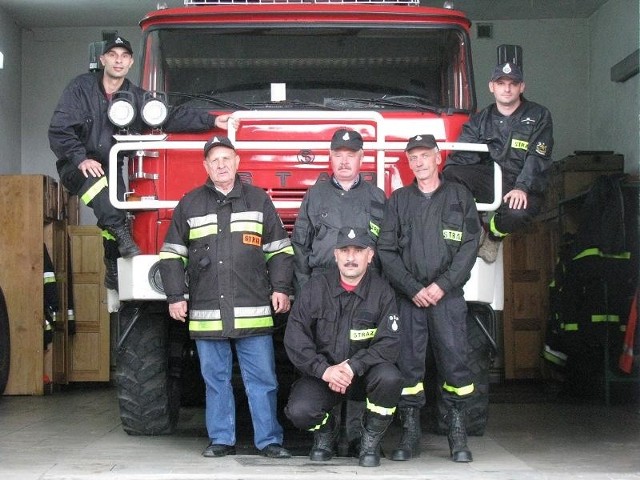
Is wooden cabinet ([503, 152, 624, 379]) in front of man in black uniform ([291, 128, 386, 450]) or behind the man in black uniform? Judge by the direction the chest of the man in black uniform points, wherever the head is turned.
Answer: behind

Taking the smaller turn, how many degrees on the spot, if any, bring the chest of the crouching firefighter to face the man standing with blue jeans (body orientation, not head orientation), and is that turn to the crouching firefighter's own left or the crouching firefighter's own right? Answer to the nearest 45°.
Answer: approximately 90° to the crouching firefighter's own right

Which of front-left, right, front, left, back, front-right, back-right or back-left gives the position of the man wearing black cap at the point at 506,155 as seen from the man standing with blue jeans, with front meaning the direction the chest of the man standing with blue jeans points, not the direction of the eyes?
left

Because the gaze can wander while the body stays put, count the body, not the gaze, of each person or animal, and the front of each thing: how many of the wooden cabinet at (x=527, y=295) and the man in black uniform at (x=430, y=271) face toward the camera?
2

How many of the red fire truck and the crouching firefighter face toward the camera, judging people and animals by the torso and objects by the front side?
2

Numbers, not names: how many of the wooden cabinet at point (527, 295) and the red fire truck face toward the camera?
2
